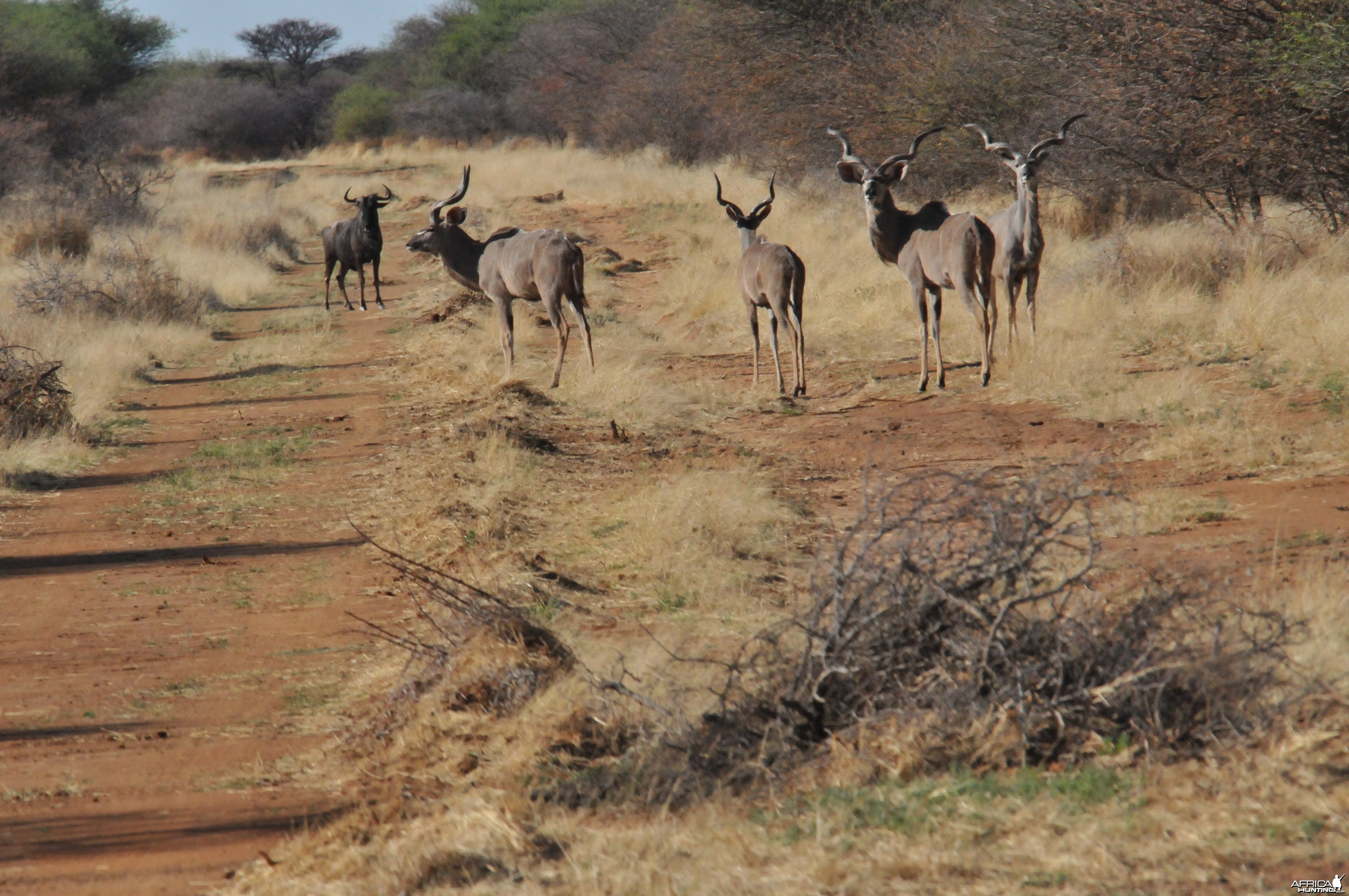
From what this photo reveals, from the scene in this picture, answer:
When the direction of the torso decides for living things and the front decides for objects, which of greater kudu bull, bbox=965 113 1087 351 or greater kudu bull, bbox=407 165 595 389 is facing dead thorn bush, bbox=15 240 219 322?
greater kudu bull, bbox=407 165 595 389

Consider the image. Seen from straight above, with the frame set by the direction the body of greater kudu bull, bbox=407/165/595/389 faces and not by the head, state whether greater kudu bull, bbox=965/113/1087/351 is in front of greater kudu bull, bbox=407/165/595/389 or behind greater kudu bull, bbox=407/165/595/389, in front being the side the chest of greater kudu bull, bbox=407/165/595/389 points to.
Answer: behind

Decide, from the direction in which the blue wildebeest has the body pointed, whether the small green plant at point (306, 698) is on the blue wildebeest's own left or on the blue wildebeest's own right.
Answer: on the blue wildebeest's own right

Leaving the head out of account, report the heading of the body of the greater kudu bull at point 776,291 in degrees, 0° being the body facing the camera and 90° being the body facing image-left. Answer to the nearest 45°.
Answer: approximately 135°

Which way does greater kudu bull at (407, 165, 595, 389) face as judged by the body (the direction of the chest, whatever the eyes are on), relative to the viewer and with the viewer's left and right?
facing away from the viewer and to the left of the viewer

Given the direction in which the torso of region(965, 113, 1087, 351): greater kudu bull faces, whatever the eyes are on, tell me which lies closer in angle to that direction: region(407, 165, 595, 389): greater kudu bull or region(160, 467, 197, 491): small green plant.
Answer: the small green plant

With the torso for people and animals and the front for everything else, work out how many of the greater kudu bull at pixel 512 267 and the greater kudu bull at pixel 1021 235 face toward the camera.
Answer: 1

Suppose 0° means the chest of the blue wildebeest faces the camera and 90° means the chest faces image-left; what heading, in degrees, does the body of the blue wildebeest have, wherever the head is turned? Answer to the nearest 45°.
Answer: approximately 315°
